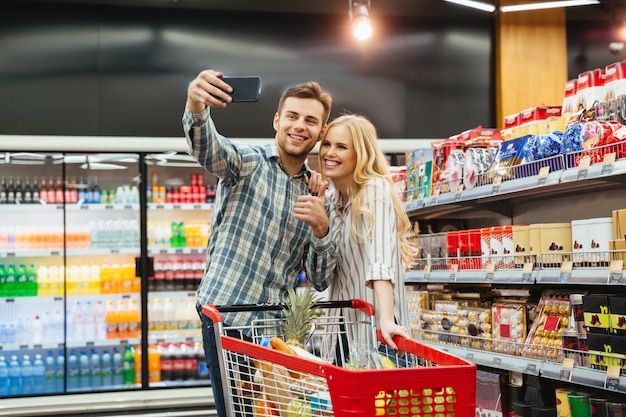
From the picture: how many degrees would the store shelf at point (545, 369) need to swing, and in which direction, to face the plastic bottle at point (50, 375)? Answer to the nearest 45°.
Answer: approximately 90° to its right

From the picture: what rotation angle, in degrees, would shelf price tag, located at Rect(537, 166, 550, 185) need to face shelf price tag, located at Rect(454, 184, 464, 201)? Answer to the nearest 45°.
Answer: approximately 90° to its right

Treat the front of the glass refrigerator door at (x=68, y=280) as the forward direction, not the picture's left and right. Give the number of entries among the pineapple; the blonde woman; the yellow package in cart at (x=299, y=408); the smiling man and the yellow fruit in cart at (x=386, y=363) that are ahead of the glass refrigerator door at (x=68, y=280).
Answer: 5

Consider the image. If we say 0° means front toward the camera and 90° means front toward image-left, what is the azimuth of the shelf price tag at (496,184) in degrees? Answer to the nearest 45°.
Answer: approximately 45°

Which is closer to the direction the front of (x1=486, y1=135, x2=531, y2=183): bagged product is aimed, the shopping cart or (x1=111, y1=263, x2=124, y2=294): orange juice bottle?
the shopping cart

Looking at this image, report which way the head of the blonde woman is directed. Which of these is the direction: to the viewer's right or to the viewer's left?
to the viewer's left

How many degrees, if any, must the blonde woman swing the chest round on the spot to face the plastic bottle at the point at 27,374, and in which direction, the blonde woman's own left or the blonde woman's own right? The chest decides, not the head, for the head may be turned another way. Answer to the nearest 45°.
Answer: approximately 90° to the blonde woman's own right

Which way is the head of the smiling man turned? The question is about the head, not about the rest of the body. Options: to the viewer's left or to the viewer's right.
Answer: to the viewer's left

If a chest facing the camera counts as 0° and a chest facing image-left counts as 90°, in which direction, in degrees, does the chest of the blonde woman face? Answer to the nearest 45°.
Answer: approximately 45°

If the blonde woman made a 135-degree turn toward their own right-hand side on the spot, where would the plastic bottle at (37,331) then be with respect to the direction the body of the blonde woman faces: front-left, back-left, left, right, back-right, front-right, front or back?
front-left

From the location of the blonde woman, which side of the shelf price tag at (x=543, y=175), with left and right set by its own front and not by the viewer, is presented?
front
